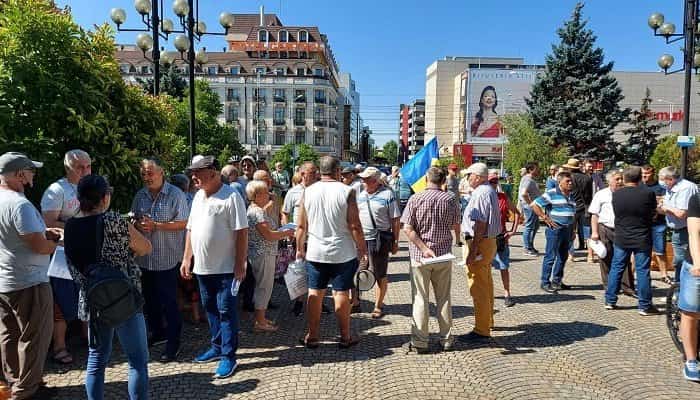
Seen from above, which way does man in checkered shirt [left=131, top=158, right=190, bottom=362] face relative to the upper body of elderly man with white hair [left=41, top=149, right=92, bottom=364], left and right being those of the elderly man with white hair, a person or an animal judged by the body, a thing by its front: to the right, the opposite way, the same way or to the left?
to the right

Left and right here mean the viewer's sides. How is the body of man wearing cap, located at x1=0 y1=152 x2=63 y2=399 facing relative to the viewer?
facing to the right of the viewer

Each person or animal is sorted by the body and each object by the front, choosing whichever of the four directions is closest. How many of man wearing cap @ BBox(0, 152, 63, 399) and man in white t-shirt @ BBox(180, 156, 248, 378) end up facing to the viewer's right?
1

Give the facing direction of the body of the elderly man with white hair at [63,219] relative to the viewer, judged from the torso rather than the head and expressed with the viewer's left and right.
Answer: facing the viewer and to the right of the viewer

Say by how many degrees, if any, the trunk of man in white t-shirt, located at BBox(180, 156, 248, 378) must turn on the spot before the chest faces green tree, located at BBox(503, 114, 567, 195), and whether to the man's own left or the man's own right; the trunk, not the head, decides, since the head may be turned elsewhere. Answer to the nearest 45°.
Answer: approximately 180°

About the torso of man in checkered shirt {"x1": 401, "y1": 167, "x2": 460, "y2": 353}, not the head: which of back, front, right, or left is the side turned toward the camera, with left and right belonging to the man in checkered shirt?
back

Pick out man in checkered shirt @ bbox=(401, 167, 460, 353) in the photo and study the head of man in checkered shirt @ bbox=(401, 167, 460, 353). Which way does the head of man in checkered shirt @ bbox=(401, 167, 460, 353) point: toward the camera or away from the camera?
away from the camera

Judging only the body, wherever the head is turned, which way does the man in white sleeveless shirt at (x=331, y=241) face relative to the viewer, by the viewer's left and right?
facing away from the viewer

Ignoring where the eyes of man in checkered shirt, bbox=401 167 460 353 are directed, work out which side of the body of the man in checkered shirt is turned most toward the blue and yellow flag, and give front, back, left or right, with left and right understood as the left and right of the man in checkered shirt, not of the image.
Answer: front

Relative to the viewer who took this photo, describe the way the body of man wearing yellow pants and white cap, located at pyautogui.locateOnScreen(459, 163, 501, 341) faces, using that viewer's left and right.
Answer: facing to the left of the viewer

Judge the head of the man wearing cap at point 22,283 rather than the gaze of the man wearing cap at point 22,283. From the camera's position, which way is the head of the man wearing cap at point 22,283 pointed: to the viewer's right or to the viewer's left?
to the viewer's right

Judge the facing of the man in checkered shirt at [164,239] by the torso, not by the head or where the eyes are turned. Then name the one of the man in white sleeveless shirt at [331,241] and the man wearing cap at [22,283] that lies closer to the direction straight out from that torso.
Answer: the man wearing cap

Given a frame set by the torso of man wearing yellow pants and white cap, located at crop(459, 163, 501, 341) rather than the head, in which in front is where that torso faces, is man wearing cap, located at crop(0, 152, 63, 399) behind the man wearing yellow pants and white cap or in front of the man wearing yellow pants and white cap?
in front

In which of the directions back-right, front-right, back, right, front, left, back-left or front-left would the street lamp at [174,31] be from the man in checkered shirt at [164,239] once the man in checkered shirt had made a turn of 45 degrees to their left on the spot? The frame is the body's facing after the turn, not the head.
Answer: back

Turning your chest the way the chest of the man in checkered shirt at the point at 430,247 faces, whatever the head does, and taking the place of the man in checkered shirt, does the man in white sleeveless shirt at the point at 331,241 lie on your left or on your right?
on your left

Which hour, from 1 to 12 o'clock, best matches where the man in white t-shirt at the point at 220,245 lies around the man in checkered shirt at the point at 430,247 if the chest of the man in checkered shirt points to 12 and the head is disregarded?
The man in white t-shirt is roughly at 8 o'clock from the man in checkered shirt.

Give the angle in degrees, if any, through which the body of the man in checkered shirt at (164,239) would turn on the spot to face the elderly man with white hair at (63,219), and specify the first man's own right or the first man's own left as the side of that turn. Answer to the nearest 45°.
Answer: approximately 45° to the first man's own right
